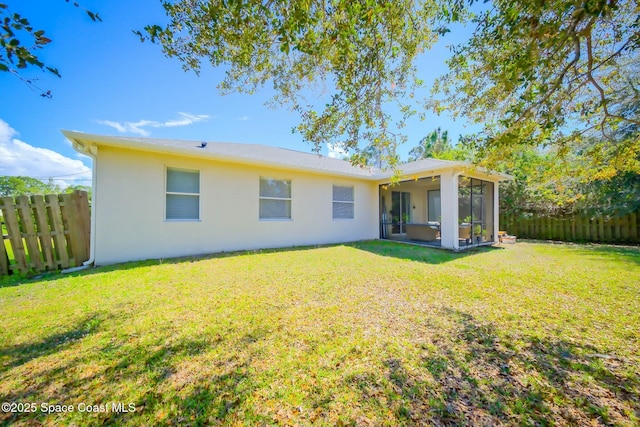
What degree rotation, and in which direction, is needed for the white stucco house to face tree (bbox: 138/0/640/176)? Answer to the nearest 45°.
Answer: approximately 180°

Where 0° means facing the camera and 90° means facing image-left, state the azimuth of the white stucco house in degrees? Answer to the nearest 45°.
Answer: approximately 135°

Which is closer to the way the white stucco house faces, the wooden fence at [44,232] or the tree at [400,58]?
the wooden fence

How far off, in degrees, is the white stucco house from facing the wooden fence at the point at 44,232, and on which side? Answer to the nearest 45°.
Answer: approximately 90° to its left

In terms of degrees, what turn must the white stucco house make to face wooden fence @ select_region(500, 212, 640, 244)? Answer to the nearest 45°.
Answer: approximately 135° to its right
